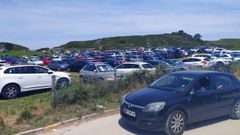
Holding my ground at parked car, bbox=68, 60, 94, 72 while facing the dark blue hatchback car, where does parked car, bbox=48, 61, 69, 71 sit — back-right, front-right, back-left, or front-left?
back-right

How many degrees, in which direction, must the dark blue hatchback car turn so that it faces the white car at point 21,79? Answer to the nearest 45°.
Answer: approximately 90° to its right

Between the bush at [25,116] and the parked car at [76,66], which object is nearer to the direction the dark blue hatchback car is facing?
the bush

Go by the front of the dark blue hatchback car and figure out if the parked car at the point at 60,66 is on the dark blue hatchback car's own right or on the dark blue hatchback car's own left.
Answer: on the dark blue hatchback car's own right

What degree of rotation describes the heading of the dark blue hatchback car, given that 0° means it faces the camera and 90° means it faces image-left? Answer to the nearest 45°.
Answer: approximately 45°
